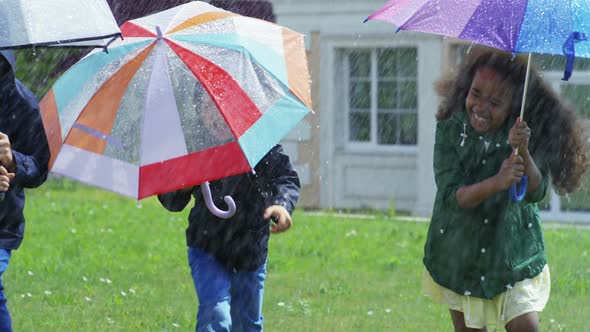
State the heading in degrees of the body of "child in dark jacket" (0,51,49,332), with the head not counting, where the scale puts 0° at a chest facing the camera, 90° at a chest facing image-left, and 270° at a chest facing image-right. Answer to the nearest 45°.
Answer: approximately 0°

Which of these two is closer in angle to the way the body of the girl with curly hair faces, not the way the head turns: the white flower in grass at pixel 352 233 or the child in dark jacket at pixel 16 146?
the child in dark jacket

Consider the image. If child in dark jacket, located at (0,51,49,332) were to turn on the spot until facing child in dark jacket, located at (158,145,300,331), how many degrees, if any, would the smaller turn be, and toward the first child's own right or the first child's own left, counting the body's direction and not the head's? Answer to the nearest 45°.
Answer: approximately 90° to the first child's own left

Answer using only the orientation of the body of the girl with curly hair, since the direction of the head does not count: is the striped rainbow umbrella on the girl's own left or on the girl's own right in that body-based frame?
on the girl's own right

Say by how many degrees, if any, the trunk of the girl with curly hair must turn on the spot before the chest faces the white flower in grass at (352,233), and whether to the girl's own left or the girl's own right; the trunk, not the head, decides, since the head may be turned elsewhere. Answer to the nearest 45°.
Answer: approximately 180°

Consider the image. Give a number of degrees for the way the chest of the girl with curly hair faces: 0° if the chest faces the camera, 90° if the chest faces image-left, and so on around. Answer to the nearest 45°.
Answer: approximately 0°

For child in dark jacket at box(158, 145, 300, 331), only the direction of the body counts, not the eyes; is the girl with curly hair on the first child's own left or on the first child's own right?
on the first child's own left

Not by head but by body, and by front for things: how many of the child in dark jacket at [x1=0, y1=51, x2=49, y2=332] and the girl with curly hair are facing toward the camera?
2

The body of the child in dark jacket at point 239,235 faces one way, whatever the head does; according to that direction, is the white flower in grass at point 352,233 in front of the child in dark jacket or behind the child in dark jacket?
behind
